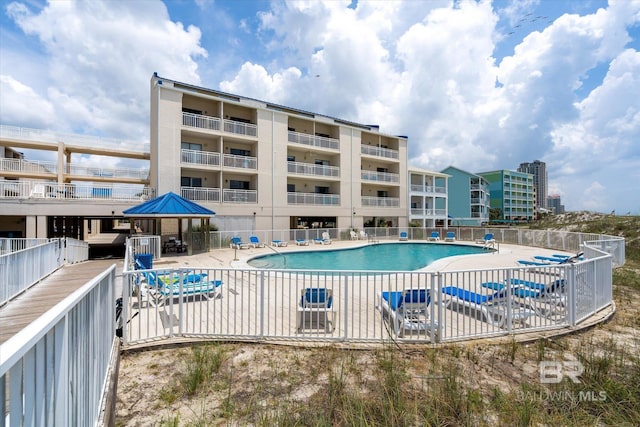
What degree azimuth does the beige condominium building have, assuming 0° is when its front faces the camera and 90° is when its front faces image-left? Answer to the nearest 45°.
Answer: approximately 315°

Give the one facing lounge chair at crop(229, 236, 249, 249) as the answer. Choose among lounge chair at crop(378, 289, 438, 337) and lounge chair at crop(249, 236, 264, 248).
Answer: lounge chair at crop(378, 289, 438, 337)

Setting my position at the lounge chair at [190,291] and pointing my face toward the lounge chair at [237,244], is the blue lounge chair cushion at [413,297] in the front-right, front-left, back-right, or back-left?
back-right

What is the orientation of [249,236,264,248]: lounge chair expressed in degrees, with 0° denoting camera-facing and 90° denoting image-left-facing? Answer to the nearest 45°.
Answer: approximately 315°

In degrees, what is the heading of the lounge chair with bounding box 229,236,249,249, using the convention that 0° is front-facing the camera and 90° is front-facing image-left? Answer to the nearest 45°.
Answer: approximately 315°

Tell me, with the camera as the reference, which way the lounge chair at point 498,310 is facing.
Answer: facing away from the viewer and to the left of the viewer
